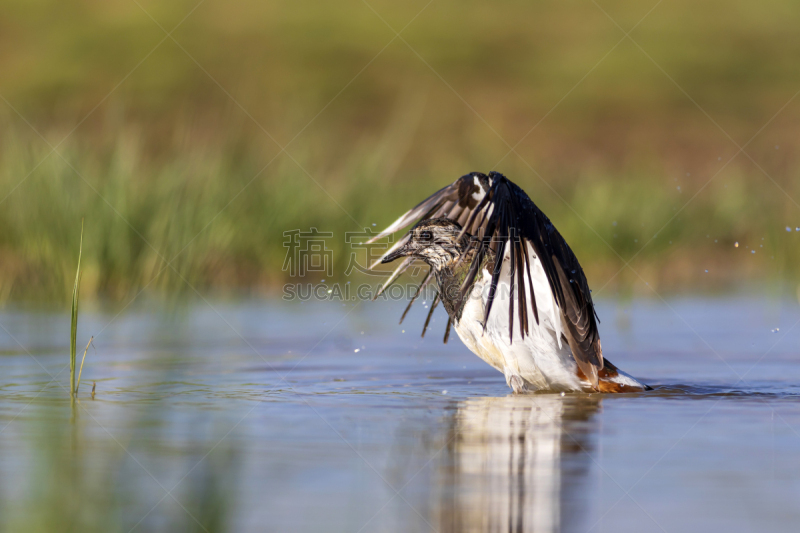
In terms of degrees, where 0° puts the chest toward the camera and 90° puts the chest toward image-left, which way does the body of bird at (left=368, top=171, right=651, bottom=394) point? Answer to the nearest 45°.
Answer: approximately 90°
